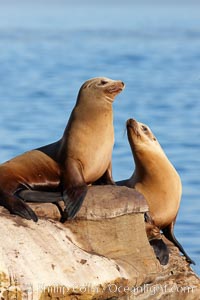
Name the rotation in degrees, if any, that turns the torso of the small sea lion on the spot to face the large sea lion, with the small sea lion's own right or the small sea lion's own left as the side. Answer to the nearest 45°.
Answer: approximately 45° to the small sea lion's own left

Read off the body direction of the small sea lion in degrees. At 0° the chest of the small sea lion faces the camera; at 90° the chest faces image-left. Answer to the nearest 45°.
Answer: approximately 90°
